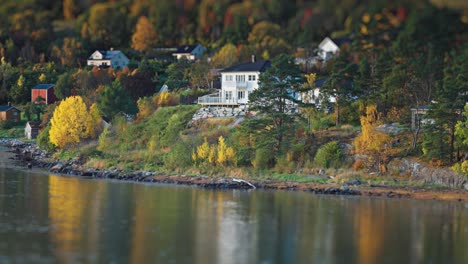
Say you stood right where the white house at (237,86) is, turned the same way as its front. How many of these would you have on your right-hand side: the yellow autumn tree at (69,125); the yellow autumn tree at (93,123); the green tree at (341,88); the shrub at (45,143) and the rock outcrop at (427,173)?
3

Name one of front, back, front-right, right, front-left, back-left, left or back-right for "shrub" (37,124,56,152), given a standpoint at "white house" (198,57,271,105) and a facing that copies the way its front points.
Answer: right

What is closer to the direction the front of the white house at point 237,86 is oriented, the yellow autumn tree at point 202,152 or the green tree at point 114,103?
the yellow autumn tree

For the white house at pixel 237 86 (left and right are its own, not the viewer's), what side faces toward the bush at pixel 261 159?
front

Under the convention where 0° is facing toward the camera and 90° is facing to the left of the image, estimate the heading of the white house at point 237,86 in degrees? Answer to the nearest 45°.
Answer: approximately 0°

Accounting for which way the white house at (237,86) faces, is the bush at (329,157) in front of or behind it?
in front

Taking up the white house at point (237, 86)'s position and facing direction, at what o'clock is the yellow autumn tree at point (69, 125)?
The yellow autumn tree is roughly at 3 o'clock from the white house.

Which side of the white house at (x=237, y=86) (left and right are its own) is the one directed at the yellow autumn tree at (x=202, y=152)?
front

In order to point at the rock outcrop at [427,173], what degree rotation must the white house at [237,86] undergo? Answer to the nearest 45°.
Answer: approximately 45° to its left
